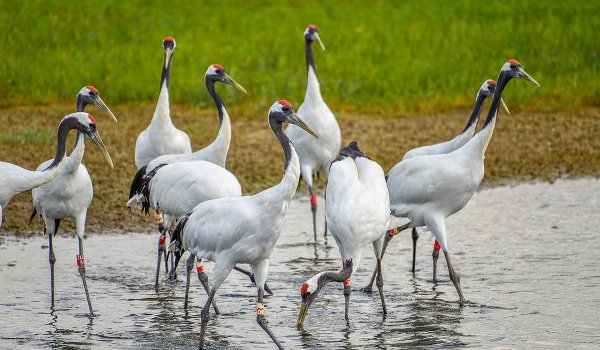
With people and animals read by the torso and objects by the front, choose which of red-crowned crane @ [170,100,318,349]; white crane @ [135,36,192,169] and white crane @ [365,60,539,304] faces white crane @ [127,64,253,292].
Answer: white crane @ [135,36,192,169]

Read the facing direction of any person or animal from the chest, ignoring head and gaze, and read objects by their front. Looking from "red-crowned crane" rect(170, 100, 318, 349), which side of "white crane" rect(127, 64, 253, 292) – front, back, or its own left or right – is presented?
right

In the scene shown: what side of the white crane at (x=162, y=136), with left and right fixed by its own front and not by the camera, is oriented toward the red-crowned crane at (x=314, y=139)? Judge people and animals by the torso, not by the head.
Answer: left

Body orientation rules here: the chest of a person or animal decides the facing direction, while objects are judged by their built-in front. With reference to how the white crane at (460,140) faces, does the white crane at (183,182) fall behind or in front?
behind

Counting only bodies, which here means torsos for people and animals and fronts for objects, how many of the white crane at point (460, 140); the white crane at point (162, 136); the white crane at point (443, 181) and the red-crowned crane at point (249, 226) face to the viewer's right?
3

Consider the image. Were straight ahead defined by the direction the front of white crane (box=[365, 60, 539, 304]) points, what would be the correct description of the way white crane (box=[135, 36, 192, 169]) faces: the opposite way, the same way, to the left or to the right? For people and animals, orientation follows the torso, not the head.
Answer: to the right

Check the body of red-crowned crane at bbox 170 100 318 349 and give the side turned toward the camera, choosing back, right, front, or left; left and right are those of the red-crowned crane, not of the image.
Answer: right

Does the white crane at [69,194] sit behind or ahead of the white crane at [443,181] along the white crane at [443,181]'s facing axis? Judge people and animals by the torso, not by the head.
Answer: behind

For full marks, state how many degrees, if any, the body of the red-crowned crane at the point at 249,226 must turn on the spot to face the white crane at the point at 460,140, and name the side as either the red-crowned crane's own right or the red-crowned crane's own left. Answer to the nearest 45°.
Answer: approximately 45° to the red-crowned crane's own left

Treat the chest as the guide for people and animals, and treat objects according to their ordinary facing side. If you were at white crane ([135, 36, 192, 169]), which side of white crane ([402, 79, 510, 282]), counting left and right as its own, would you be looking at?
back

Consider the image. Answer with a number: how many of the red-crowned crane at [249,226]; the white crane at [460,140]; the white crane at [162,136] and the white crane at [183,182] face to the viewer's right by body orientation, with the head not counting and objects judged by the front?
3

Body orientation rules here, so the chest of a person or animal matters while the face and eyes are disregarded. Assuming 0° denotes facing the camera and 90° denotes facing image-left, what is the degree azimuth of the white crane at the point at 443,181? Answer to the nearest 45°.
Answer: approximately 270°

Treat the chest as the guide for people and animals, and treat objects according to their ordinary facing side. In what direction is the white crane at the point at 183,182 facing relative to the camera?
to the viewer's right
